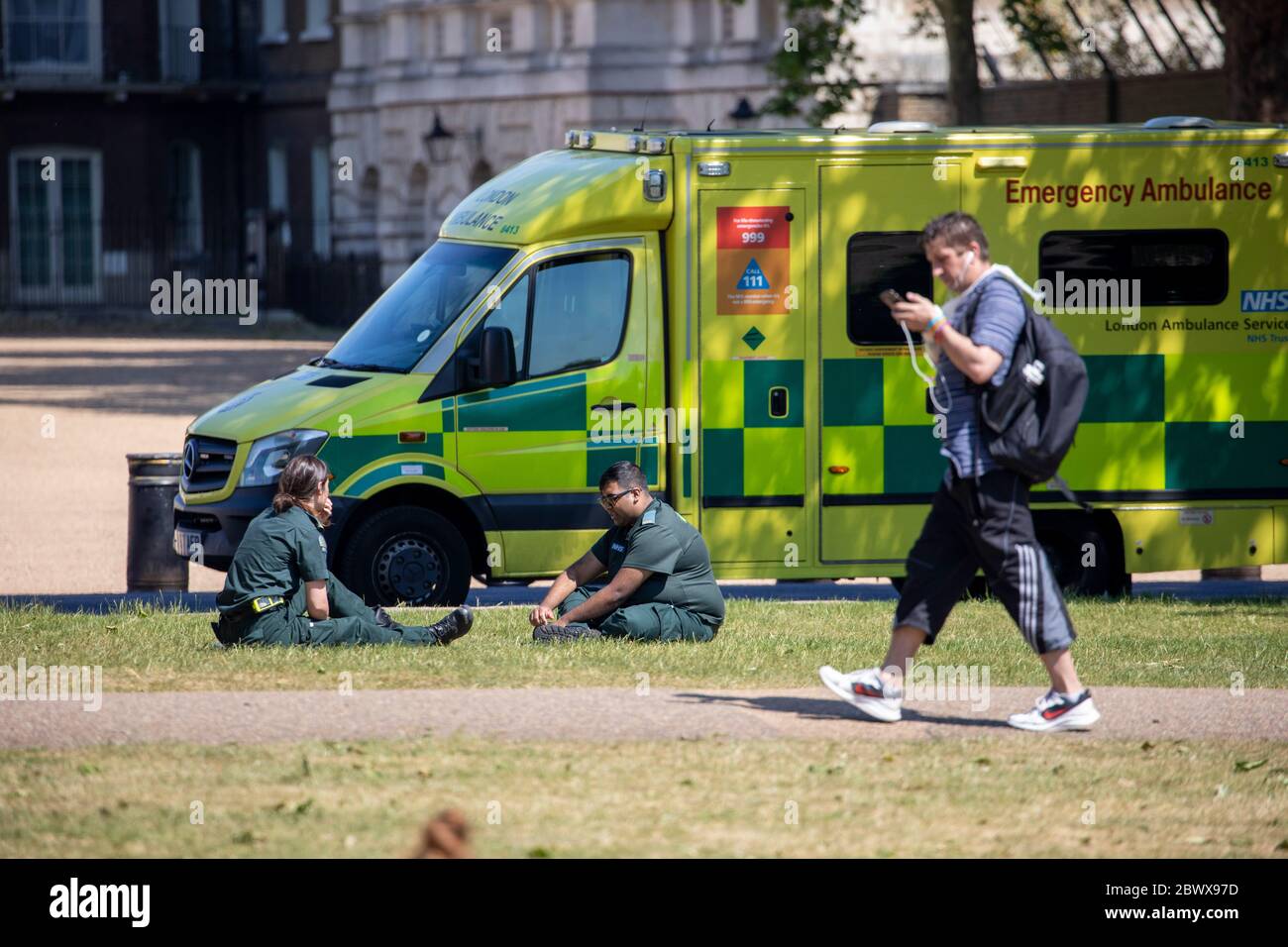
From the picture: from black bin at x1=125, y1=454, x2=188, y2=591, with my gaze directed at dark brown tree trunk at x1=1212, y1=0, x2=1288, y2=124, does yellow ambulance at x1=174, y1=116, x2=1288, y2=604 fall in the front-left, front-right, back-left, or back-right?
front-right

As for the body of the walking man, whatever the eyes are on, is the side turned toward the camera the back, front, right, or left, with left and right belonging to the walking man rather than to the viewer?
left

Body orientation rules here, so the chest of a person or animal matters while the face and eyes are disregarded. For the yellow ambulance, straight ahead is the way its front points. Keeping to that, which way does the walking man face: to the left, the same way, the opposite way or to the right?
the same way

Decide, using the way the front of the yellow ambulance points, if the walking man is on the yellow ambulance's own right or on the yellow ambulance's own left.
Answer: on the yellow ambulance's own left

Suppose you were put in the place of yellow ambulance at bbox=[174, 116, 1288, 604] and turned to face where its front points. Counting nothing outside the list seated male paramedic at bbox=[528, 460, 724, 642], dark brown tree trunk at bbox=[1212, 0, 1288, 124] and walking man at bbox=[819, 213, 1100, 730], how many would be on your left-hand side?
2

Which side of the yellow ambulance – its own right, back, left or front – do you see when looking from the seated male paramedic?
left

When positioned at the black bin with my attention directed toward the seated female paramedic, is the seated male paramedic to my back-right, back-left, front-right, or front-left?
front-left

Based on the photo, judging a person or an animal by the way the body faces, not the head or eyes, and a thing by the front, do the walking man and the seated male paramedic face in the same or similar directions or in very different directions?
same or similar directions

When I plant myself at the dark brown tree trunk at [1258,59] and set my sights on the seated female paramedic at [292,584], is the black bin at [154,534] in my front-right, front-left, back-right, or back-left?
front-right

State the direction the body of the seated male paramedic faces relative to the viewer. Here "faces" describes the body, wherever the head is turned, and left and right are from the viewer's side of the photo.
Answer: facing to the left of the viewer

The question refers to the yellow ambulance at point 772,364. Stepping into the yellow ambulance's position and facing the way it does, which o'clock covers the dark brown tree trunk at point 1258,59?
The dark brown tree trunk is roughly at 4 o'clock from the yellow ambulance.
